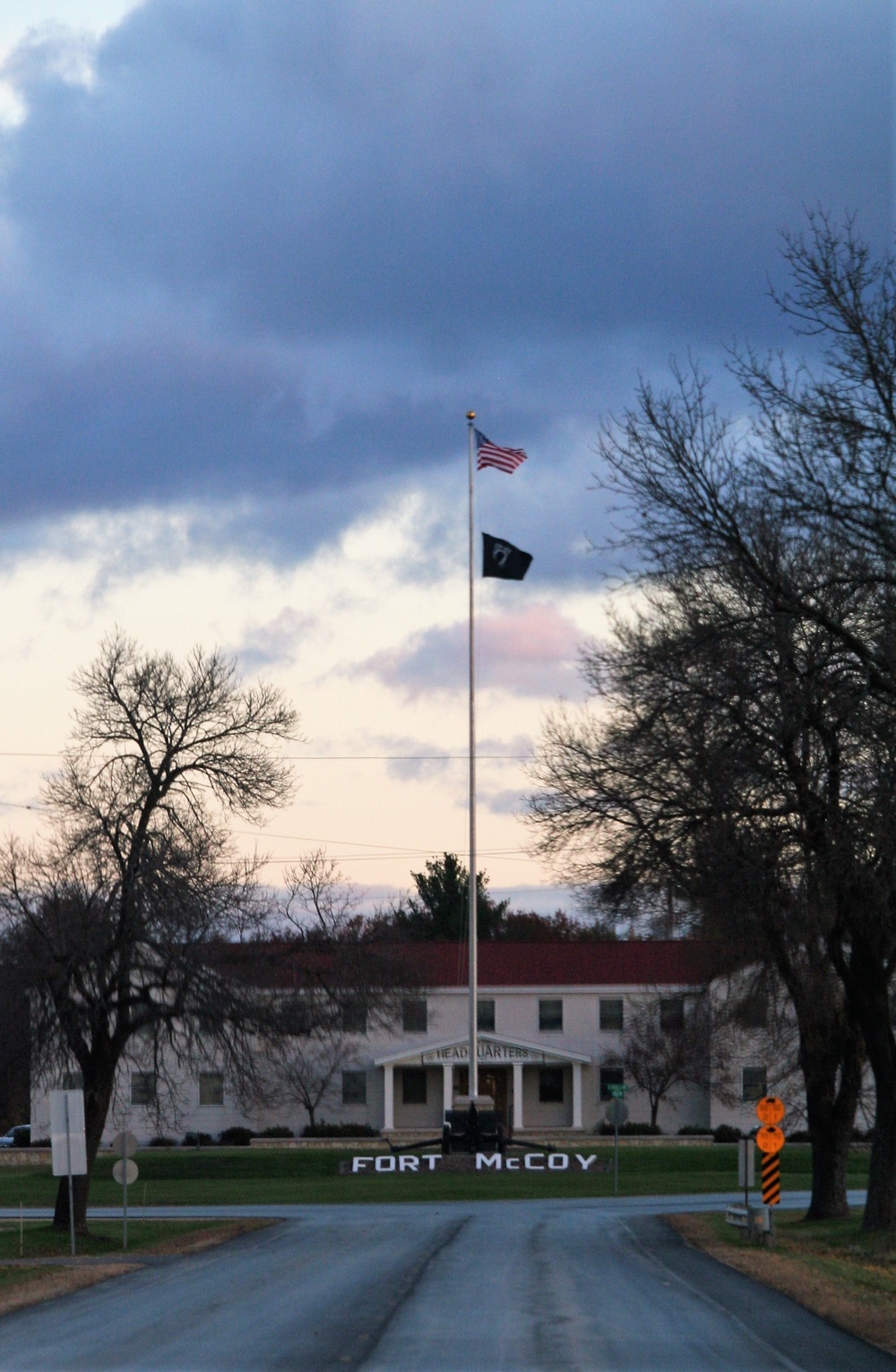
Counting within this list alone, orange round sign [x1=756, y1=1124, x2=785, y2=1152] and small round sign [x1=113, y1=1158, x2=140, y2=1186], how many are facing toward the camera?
1

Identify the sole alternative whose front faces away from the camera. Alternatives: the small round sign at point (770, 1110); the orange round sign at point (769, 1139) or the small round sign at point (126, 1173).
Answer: the small round sign at point (126, 1173)

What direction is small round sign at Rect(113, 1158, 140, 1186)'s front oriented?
away from the camera

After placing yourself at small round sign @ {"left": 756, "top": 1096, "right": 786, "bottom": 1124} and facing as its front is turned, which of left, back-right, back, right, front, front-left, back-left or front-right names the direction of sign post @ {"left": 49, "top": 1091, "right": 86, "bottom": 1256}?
right

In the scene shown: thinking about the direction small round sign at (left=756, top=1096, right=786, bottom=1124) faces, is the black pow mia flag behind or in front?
behind

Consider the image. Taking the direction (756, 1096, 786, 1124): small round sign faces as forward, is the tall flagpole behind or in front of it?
behind

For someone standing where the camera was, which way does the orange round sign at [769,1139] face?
facing the viewer

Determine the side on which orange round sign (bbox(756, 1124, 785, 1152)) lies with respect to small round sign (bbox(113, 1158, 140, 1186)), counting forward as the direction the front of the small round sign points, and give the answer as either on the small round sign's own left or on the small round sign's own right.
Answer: on the small round sign's own right

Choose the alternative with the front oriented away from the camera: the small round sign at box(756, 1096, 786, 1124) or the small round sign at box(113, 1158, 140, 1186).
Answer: the small round sign at box(113, 1158, 140, 1186)

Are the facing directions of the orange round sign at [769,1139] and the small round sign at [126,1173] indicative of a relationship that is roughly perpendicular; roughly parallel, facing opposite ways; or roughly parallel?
roughly parallel, facing opposite ways

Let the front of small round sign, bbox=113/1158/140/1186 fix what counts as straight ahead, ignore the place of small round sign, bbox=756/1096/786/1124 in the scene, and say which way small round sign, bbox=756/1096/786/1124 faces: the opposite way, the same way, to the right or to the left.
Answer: the opposite way

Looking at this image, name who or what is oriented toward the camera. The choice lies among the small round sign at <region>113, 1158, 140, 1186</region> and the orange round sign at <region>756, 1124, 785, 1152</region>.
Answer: the orange round sign
